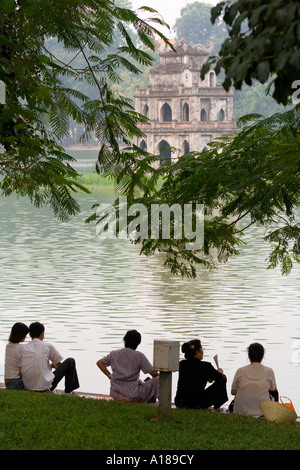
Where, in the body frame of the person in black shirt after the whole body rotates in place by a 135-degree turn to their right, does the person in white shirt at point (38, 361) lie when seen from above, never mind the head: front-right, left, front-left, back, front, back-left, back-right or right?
right

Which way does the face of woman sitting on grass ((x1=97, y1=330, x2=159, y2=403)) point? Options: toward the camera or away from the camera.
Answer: away from the camera

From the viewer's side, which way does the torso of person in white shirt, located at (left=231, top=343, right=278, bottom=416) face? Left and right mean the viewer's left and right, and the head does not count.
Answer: facing away from the viewer

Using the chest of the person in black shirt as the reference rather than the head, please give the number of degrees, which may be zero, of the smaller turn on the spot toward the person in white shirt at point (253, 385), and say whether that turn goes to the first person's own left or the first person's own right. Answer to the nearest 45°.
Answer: approximately 45° to the first person's own right

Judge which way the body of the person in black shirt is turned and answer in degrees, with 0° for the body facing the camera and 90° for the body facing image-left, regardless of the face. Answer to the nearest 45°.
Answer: approximately 225°

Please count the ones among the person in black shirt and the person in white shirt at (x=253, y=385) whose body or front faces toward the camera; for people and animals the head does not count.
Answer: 0

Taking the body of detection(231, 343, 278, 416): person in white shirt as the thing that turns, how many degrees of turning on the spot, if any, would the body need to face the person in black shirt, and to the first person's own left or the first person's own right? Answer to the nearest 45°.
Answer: approximately 90° to the first person's own left

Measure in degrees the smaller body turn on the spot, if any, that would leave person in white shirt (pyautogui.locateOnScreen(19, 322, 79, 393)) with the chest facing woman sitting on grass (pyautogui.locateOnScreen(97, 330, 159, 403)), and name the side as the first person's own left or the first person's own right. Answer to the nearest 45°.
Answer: approximately 45° to the first person's own right

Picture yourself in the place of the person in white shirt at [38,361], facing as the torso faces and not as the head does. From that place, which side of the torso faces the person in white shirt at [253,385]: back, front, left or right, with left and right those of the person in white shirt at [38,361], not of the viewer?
right

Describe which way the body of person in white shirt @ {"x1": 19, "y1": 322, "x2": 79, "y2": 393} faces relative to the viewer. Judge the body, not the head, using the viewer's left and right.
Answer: facing away from the viewer and to the right of the viewer

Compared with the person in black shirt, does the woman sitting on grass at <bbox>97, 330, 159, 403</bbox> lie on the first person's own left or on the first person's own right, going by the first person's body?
on the first person's own left

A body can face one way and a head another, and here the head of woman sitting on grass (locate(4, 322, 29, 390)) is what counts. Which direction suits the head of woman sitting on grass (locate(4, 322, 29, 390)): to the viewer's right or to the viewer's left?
to the viewer's right

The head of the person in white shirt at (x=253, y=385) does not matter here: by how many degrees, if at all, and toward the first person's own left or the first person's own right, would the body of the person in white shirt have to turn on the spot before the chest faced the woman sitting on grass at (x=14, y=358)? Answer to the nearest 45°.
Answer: approximately 90° to the first person's own left

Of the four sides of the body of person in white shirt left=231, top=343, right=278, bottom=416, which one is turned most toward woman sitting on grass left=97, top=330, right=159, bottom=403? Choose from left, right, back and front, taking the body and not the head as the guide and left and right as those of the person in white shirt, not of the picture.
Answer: left
